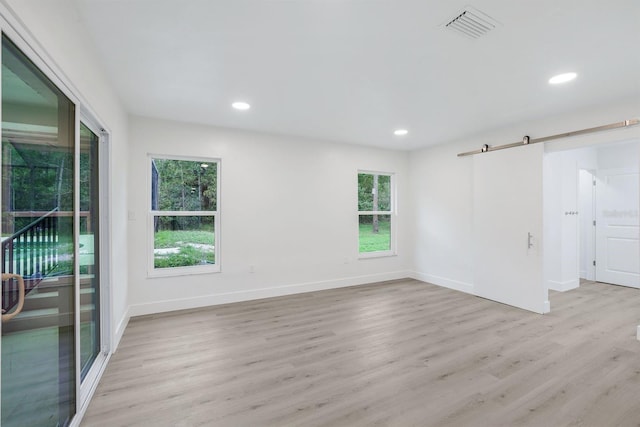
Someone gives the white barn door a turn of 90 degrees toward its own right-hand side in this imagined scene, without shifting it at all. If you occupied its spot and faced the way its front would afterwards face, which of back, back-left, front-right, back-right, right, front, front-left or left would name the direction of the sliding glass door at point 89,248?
left

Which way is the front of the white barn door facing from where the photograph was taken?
facing the viewer and to the left of the viewer

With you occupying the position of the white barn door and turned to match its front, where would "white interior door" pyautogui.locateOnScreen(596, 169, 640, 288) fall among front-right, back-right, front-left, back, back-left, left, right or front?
back

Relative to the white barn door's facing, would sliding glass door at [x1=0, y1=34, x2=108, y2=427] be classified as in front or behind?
in front

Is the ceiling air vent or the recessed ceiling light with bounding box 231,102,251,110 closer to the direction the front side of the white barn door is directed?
the recessed ceiling light

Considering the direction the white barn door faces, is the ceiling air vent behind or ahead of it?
ahead

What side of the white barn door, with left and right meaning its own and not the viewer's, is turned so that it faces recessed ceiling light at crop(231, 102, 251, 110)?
front

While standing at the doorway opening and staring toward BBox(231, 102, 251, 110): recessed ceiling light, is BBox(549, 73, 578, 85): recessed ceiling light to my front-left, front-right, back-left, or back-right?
front-left

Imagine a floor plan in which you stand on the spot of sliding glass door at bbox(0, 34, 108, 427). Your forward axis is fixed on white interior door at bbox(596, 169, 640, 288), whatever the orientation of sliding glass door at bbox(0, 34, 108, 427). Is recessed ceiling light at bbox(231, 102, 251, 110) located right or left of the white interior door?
left

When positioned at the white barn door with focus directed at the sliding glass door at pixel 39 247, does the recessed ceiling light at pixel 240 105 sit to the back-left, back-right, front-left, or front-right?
front-right

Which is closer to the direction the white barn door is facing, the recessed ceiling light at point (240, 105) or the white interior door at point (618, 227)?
the recessed ceiling light
